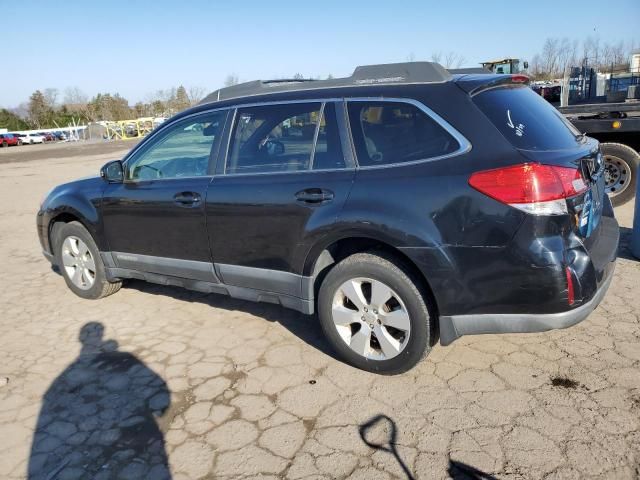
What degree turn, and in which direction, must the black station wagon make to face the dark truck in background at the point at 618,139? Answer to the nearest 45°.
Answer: approximately 90° to its right

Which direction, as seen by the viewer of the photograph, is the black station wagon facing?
facing away from the viewer and to the left of the viewer
